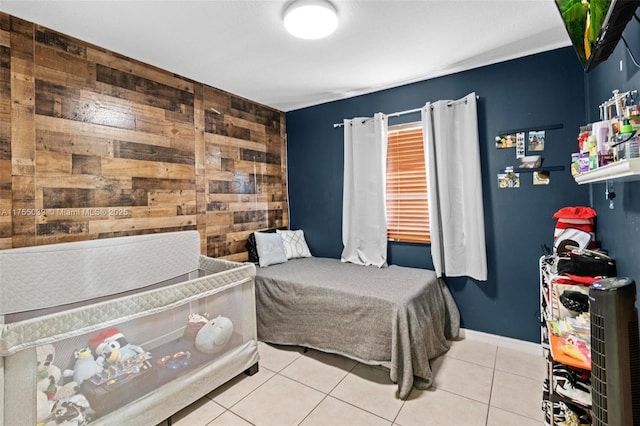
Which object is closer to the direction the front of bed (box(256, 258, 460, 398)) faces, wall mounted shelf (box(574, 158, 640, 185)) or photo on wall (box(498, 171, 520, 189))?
the wall mounted shelf

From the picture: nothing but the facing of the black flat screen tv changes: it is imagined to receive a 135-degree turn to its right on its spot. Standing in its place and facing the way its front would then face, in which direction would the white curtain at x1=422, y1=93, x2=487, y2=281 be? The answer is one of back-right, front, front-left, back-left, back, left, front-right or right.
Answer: front-left

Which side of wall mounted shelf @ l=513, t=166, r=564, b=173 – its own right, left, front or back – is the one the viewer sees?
front

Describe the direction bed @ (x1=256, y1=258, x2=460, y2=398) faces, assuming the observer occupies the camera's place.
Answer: facing the viewer and to the right of the viewer

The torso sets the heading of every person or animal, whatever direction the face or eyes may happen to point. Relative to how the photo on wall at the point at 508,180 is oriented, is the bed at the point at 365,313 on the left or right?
on its right

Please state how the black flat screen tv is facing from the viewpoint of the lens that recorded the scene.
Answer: facing the viewer and to the left of the viewer

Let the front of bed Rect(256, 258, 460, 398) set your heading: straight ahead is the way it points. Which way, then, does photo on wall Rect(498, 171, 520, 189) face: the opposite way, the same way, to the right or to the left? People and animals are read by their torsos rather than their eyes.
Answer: to the right

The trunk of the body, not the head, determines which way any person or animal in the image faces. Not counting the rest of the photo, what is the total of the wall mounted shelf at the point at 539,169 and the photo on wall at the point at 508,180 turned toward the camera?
2

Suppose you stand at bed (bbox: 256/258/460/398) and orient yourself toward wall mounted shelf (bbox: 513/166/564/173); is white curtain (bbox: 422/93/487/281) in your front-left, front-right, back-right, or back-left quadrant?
front-left

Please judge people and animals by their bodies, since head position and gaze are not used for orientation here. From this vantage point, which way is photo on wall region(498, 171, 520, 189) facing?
toward the camera

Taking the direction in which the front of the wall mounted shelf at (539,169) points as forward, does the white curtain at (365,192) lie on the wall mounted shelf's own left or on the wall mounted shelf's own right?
on the wall mounted shelf's own right
